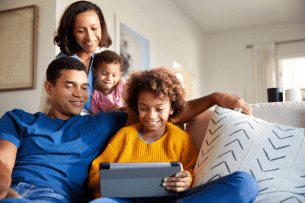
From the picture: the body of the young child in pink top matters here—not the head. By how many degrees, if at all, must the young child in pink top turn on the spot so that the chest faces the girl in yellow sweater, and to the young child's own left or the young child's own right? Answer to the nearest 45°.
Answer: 0° — they already face them

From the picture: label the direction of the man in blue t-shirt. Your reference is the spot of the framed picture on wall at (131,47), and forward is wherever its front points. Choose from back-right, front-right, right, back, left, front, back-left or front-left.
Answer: front-right

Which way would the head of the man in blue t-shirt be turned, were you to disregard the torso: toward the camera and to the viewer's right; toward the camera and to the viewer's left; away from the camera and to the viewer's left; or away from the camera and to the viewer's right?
toward the camera and to the viewer's right

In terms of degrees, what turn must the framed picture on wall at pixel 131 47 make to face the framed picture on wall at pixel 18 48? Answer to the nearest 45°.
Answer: approximately 90° to its right

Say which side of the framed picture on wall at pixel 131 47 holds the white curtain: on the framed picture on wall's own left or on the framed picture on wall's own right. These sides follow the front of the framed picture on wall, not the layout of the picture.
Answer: on the framed picture on wall's own left

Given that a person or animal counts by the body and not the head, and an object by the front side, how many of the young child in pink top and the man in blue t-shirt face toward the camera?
2

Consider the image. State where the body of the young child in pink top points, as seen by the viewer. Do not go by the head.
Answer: toward the camera

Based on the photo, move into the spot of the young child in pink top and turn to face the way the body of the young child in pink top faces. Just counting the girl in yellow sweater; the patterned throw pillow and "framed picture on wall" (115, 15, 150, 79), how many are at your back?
1

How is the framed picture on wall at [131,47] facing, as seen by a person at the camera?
facing the viewer and to the right of the viewer

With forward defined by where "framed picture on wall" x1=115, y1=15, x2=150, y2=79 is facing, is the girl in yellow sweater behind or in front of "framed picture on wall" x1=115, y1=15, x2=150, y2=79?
in front

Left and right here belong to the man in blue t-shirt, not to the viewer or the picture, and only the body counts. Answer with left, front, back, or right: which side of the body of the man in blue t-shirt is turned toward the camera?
front

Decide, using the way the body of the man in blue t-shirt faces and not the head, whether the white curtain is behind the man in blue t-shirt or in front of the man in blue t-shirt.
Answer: behind
